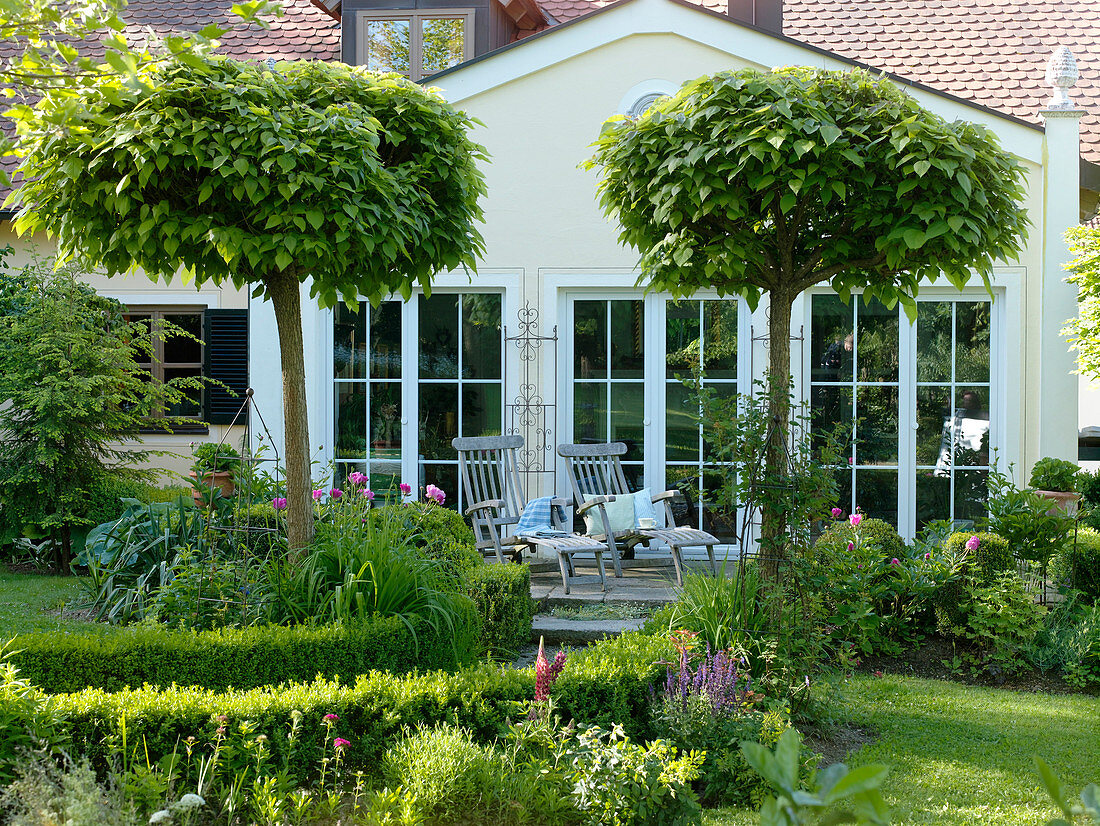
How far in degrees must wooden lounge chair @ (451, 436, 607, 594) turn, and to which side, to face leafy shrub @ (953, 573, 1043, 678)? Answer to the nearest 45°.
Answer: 0° — it already faces it

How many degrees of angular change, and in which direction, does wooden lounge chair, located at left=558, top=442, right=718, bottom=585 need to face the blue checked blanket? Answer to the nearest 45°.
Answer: approximately 90° to its right

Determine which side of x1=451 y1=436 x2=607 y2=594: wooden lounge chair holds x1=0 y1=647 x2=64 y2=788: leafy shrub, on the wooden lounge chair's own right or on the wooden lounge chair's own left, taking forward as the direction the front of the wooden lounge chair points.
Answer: on the wooden lounge chair's own right

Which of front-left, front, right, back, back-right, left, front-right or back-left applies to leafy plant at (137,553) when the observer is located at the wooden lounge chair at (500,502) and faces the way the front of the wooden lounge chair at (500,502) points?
right

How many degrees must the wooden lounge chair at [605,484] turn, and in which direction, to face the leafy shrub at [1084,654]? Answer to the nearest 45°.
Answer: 0° — it already faces it

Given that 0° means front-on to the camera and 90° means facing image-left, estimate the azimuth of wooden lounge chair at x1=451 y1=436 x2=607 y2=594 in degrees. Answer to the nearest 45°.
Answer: approximately 315°

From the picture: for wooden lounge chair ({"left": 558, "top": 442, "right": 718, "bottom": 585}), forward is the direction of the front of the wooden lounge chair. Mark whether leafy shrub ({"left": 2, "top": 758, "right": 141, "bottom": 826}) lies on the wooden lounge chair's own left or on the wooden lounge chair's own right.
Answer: on the wooden lounge chair's own right
